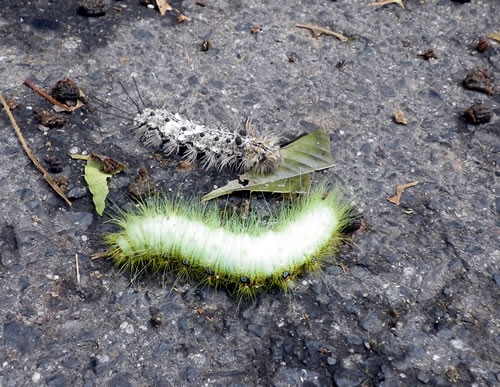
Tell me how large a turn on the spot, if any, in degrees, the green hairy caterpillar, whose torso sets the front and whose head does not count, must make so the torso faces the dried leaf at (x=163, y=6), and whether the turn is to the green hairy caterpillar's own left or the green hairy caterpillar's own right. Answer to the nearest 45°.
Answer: approximately 90° to the green hairy caterpillar's own left

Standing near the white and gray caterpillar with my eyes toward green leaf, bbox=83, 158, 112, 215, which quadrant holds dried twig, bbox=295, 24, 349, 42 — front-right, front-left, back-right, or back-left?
back-right

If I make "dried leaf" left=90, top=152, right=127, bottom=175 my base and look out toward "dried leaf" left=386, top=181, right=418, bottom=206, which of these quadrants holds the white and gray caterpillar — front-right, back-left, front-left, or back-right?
front-left

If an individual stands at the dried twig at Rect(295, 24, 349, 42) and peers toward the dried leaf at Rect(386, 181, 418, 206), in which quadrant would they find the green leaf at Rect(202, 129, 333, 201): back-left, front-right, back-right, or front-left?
front-right

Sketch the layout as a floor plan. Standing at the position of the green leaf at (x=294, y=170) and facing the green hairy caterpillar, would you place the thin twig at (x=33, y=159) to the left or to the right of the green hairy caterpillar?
right

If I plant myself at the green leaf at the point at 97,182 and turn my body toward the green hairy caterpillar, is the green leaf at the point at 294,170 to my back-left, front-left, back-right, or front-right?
front-left

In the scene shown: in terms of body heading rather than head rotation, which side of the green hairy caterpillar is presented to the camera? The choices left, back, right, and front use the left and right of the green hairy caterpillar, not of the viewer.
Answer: left

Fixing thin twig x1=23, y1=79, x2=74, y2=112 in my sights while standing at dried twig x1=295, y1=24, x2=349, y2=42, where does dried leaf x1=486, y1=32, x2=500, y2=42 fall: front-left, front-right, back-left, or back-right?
back-left
